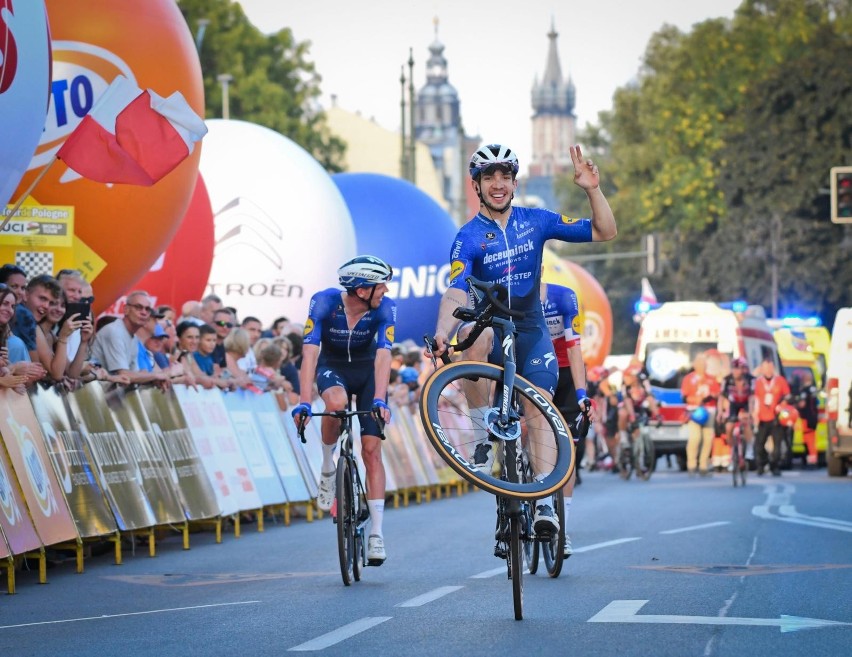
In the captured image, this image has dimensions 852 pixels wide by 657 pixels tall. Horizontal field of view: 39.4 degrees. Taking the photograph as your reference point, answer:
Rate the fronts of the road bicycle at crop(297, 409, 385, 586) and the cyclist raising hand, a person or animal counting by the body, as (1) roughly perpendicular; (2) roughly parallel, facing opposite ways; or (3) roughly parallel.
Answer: roughly parallel

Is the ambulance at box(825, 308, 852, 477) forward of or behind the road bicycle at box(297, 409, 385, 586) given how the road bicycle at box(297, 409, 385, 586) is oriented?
behind

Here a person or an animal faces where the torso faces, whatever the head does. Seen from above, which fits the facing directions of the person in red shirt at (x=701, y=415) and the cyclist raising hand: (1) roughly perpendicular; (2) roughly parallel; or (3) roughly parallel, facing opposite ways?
roughly parallel

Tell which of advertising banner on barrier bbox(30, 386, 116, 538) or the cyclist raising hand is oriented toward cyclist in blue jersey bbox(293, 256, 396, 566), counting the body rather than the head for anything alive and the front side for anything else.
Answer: the advertising banner on barrier

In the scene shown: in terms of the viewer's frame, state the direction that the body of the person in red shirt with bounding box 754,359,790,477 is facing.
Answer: toward the camera

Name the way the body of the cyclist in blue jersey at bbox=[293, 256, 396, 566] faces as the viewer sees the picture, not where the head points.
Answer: toward the camera

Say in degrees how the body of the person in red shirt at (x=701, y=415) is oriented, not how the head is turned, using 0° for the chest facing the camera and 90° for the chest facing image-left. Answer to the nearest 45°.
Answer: approximately 0°

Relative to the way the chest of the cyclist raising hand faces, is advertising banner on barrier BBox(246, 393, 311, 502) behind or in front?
behind

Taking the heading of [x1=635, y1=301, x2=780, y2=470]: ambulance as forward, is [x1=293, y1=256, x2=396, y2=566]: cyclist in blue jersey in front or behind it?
in front

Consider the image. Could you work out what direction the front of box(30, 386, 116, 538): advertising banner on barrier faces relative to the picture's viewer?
facing the viewer and to the right of the viewer

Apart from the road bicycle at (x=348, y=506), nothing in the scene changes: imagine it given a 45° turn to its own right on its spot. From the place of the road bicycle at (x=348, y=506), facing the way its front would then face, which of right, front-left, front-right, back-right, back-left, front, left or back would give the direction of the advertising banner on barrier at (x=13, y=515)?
front-right

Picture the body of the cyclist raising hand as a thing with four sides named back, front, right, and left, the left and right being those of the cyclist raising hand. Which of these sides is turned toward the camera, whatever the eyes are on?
front

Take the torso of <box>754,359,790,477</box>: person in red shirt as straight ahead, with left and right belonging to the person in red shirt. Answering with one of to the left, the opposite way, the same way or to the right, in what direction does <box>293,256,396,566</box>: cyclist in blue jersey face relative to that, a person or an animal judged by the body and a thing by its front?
the same way

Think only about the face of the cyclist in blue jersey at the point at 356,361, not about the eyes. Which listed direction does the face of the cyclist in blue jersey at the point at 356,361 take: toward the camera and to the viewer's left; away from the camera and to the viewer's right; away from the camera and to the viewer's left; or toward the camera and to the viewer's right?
toward the camera and to the viewer's right

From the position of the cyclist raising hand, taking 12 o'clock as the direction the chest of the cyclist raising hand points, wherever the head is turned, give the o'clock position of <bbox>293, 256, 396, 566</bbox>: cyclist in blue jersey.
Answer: The cyclist in blue jersey is roughly at 5 o'clock from the cyclist raising hand.
